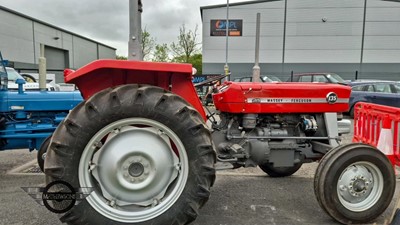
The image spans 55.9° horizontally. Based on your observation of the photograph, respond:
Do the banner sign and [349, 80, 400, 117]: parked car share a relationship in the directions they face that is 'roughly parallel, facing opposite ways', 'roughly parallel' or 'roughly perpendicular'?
roughly perpendicular

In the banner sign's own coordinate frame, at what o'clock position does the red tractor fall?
The red tractor is roughly at 12 o'clock from the banner sign.

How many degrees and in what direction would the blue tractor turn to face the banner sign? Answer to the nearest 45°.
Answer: approximately 45° to its left

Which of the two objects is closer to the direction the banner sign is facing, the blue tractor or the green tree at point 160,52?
the blue tractor

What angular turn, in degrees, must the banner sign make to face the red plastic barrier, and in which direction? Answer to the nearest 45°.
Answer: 0° — it already faces it

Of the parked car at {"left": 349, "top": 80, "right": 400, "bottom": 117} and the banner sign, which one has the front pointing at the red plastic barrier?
the banner sign

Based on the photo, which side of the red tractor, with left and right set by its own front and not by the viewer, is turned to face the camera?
right

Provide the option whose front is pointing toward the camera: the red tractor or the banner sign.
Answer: the banner sign

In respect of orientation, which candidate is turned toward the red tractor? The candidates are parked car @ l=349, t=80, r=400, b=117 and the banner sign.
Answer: the banner sign

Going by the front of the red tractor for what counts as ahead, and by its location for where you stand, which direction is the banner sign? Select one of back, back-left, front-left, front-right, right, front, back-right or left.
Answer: left

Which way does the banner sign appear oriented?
toward the camera

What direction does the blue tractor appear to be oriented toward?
to the viewer's right

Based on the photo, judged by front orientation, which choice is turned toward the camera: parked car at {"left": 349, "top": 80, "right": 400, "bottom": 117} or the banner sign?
the banner sign

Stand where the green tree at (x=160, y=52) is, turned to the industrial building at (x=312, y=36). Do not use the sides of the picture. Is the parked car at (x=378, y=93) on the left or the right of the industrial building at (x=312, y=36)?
right
